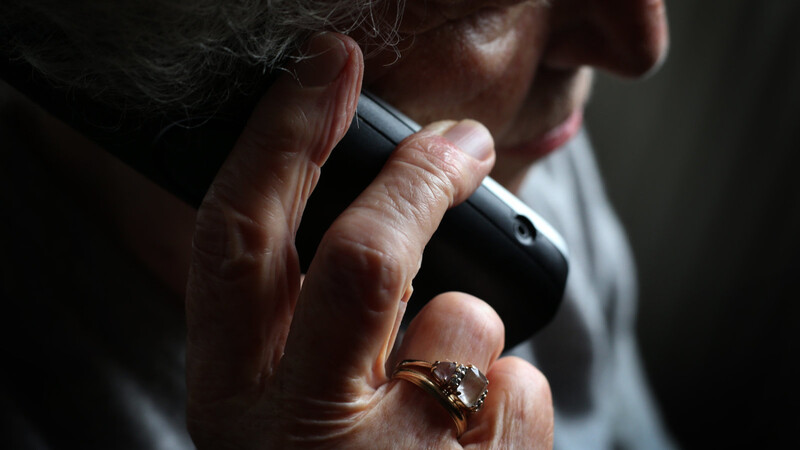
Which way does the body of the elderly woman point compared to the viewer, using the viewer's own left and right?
facing to the right of the viewer

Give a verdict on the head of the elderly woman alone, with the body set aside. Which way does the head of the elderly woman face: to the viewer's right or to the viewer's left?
to the viewer's right
